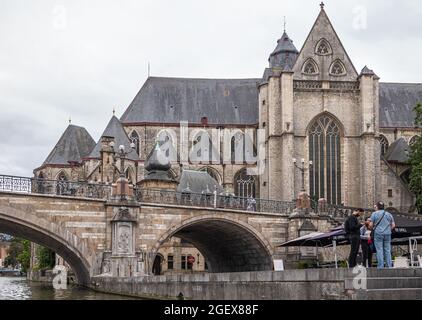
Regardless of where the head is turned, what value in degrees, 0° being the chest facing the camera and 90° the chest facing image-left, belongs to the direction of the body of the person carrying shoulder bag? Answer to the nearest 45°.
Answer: approximately 180°

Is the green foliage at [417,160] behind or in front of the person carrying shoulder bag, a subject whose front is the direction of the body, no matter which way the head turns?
in front

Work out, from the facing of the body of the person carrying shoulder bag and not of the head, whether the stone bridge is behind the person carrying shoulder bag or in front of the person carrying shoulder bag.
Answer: in front

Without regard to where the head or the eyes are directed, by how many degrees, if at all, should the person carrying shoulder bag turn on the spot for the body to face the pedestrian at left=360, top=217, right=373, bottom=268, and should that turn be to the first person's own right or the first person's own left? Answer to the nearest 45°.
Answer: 0° — they already face them
